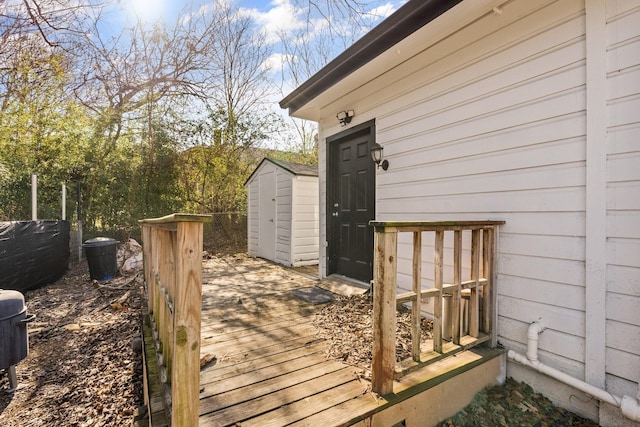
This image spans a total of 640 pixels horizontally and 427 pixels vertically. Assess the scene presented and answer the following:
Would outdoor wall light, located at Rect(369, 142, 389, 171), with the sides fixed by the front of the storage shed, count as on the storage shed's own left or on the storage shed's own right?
on the storage shed's own left

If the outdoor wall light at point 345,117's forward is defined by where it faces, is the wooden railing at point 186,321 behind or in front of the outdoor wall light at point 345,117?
in front

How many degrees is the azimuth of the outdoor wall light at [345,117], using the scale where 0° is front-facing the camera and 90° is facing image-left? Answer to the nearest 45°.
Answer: approximately 45°

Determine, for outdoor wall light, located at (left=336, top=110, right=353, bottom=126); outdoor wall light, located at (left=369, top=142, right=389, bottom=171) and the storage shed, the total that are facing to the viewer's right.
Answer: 0

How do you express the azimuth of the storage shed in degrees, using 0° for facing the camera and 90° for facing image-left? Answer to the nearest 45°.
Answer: approximately 45°

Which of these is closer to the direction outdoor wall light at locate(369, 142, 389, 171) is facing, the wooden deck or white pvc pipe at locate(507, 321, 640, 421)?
the wooden deck

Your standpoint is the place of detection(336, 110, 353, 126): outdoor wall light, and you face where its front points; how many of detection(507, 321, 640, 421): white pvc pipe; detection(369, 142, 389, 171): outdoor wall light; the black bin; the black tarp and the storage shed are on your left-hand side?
2

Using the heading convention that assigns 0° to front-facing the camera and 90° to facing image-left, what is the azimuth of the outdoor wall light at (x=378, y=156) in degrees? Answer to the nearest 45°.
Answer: approximately 45°

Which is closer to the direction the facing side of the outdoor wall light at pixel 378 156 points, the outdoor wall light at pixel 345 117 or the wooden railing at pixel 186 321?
the wooden railing

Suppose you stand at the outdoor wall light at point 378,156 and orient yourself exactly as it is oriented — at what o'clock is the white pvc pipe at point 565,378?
The white pvc pipe is roughly at 9 o'clock from the outdoor wall light.

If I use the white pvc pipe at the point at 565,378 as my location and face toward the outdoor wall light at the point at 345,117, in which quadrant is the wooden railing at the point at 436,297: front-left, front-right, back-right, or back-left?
front-left

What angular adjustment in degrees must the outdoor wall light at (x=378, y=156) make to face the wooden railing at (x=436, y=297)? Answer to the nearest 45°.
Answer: approximately 45° to its left

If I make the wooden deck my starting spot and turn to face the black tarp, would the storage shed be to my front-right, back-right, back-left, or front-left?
front-right

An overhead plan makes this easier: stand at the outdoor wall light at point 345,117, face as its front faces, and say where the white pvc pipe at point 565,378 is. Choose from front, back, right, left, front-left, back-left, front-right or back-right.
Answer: left

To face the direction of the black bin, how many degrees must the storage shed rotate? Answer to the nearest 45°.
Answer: approximately 45° to its right
